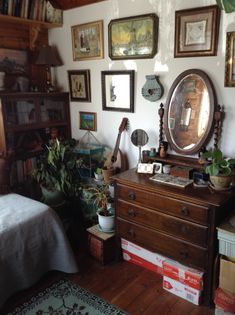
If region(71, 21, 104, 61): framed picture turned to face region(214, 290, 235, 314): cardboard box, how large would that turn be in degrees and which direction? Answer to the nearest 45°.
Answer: approximately 90° to its left

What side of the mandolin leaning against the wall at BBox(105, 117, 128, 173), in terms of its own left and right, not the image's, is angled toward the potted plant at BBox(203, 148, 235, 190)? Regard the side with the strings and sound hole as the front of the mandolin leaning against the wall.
left

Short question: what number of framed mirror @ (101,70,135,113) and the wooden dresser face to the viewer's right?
0

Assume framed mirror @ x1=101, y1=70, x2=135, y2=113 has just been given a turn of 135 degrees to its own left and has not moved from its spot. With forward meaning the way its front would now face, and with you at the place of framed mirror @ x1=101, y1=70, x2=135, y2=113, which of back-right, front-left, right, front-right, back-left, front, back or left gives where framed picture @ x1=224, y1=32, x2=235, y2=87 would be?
front-right

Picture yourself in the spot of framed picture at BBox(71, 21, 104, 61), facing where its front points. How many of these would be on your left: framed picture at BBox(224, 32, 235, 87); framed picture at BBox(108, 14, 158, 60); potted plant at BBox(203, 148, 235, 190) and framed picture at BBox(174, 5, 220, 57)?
4

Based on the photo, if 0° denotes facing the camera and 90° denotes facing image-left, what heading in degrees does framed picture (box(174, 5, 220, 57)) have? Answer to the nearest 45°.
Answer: approximately 45°

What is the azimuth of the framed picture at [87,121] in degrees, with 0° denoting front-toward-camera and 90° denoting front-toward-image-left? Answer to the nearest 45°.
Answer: approximately 45°

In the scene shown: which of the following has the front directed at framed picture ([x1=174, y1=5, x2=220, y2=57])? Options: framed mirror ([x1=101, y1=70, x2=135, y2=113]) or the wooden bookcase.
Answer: the wooden bookcase

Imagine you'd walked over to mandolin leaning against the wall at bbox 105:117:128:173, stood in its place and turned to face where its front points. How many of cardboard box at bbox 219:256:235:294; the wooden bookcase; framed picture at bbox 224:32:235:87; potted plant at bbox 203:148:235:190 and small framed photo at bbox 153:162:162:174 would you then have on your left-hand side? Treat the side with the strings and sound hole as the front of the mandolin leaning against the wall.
4
